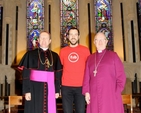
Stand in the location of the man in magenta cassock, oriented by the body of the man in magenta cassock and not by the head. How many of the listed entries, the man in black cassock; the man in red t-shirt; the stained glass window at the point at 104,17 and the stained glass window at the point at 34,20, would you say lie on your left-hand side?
0

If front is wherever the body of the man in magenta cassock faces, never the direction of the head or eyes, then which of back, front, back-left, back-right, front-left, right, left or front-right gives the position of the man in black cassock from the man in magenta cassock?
front-right

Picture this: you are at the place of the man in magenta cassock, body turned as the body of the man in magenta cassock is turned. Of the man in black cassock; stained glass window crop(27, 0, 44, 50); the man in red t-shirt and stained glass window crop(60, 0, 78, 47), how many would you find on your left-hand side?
0

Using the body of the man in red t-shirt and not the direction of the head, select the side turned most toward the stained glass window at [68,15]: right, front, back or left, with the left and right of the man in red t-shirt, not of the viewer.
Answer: back

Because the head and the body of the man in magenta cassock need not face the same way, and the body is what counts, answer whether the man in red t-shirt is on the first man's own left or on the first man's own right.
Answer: on the first man's own right

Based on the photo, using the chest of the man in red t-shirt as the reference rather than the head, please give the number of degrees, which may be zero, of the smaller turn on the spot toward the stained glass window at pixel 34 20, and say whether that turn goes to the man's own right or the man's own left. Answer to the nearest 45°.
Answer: approximately 180°

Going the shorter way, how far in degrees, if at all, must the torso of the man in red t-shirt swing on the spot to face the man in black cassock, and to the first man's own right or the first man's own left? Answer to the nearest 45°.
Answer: approximately 90° to the first man's own right

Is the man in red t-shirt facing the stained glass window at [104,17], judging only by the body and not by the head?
no

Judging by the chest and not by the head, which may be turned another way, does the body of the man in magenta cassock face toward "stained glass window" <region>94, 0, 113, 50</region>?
no

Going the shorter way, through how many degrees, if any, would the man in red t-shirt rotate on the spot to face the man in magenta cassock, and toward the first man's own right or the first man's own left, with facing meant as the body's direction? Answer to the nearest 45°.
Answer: approximately 45° to the first man's own left

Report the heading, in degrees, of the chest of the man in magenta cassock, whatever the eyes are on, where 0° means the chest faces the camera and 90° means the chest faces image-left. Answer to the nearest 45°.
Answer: approximately 45°

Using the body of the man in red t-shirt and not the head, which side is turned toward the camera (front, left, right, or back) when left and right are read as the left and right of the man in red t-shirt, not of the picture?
front

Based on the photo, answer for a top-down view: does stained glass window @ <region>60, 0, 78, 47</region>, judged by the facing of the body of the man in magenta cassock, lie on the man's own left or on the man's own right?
on the man's own right

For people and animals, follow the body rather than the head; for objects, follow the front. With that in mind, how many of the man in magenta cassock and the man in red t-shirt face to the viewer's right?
0

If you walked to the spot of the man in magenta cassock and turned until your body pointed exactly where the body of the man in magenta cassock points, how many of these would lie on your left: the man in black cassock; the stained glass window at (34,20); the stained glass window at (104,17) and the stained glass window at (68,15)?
0

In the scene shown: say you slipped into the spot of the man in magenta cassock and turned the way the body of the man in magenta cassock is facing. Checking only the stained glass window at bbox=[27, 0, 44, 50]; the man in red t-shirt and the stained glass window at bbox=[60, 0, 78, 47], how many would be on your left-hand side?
0
